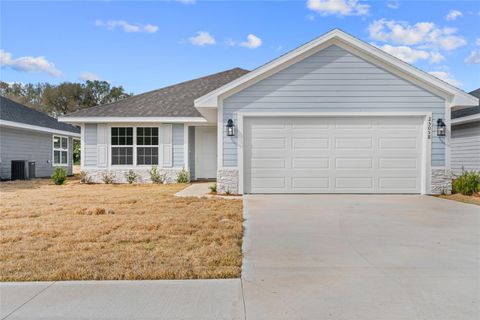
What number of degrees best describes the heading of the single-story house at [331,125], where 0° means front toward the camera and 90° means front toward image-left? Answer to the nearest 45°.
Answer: approximately 0°

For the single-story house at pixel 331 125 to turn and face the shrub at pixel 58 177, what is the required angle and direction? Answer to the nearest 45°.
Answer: approximately 90° to its right

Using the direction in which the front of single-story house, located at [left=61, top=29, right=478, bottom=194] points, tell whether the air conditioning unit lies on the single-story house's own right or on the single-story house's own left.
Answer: on the single-story house's own right

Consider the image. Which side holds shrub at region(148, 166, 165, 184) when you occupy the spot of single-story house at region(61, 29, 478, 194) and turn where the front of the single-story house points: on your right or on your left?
on your right

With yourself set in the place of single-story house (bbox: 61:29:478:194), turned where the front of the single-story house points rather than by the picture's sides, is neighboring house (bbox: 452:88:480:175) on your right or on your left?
on your left

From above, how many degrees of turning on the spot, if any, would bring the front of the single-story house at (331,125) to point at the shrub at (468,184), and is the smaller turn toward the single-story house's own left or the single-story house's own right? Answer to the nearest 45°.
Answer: approximately 90° to the single-story house's own left

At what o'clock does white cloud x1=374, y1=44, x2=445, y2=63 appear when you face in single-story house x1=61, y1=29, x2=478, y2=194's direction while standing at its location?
The white cloud is roughly at 7 o'clock from the single-story house.

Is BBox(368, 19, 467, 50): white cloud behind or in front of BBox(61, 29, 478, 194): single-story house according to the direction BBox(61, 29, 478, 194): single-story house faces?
behind
